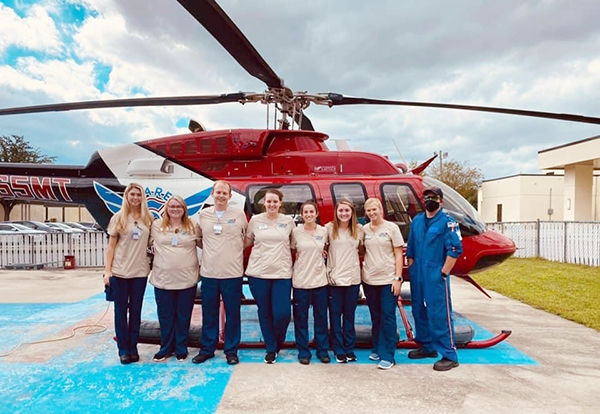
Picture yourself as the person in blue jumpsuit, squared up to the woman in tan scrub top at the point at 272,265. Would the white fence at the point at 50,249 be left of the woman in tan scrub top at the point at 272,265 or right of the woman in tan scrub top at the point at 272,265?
right

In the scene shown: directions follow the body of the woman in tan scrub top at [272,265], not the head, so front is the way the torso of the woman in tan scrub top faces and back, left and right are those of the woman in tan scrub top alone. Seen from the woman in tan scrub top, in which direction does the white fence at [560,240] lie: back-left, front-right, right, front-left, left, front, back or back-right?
back-left

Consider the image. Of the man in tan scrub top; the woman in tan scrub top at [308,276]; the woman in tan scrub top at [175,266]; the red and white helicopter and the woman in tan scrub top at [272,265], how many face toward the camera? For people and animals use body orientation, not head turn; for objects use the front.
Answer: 4

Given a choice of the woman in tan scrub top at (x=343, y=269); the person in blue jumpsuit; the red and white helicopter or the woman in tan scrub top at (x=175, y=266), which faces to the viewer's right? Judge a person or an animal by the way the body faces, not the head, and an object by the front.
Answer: the red and white helicopter

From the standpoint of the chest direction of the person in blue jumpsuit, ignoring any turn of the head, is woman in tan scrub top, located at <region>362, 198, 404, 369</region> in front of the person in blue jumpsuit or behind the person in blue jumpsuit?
in front

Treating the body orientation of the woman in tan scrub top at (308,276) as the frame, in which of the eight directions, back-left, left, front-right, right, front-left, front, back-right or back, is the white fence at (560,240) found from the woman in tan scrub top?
back-left

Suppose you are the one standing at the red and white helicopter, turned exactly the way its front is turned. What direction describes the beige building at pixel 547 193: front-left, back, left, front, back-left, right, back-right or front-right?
front-left

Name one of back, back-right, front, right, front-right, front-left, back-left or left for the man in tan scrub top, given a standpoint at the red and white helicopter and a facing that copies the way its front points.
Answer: right
